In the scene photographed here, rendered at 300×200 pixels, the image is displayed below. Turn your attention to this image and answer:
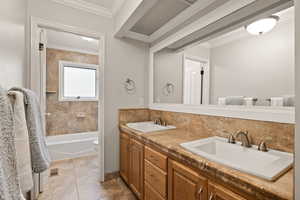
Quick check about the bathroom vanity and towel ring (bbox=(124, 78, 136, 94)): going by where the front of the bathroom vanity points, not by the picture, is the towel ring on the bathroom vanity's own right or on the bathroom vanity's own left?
on the bathroom vanity's own right

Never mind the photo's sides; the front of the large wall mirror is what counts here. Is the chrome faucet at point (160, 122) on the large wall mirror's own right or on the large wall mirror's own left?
on the large wall mirror's own right

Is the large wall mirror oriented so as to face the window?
no

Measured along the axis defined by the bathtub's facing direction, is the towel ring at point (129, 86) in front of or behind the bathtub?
in front

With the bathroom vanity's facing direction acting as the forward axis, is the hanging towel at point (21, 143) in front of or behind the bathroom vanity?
in front

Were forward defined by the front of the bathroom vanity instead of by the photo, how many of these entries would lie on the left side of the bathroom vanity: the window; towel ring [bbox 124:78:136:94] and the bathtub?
0

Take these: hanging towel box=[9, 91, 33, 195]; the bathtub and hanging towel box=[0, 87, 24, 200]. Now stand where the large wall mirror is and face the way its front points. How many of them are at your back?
0

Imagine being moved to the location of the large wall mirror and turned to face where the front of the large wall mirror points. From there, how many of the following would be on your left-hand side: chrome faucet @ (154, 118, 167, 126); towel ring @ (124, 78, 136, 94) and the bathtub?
0

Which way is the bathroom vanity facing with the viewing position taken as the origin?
facing the viewer and to the left of the viewer

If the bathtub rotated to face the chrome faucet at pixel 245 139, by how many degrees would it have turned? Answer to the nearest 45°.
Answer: approximately 45° to its left

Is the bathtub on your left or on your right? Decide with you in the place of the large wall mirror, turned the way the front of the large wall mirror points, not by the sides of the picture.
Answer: on your right

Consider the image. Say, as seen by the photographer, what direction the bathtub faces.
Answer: facing the viewer

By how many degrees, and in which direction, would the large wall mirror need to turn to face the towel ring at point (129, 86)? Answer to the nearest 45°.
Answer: approximately 45° to its right

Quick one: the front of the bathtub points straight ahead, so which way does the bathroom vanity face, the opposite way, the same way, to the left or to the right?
to the right

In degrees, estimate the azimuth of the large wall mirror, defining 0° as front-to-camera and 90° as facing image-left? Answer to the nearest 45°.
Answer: approximately 45°
